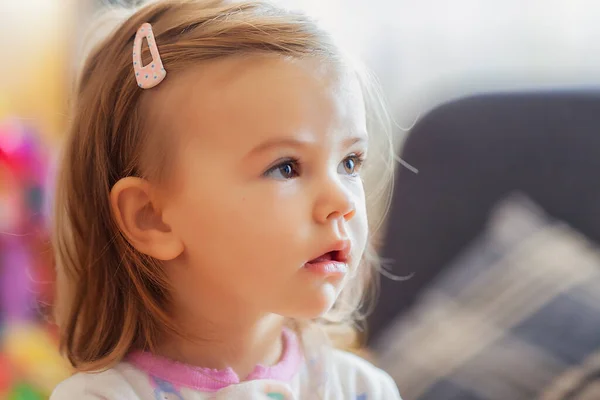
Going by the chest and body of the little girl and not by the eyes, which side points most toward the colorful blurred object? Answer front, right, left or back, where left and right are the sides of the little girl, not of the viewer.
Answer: back

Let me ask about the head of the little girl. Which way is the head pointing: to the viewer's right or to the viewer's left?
to the viewer's right

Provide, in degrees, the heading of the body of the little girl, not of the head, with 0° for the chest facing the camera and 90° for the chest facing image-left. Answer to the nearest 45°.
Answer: approximately 315°

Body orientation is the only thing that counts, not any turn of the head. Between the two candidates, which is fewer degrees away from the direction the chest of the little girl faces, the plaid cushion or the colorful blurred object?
the plaid cushion

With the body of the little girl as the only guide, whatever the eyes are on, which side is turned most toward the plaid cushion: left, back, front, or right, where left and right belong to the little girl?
left
